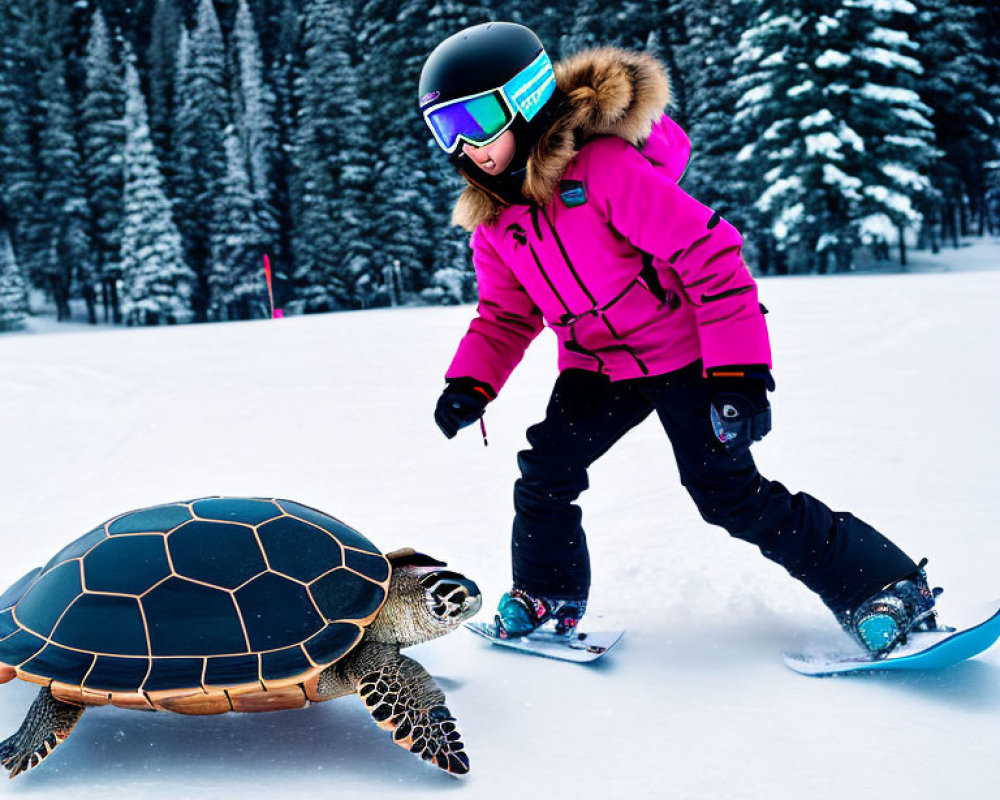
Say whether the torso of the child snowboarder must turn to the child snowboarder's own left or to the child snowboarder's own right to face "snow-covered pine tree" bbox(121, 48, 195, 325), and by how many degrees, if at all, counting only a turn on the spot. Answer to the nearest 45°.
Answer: approximately 90° to the child snowboarder's own right

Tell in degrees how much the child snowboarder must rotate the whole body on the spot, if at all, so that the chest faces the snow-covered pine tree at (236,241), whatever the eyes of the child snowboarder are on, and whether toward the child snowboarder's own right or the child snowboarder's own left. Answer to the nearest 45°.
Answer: approximately 90° to the child snowboarder's own right

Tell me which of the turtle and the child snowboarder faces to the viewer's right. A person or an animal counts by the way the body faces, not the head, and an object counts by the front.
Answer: the turtle

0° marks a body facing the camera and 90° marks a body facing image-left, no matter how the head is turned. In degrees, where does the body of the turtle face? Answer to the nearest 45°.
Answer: approximately 270°

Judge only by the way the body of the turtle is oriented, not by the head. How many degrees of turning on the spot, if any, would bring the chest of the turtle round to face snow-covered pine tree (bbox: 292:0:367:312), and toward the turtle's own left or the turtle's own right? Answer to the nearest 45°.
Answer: approximately 90° to the turtle's own left

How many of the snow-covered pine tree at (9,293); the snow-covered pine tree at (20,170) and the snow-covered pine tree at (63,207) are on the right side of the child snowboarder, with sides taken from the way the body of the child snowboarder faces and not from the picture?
3

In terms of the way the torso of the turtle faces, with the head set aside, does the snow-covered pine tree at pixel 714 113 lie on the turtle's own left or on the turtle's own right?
on the turtle's own left

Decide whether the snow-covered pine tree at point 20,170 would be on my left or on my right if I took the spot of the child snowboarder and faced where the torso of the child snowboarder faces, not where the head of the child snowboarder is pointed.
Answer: on my right

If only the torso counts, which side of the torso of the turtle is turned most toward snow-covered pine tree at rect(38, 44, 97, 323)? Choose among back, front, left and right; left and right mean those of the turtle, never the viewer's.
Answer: left

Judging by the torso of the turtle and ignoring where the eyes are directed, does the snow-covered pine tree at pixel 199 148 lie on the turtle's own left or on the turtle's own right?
on the turtle's own left

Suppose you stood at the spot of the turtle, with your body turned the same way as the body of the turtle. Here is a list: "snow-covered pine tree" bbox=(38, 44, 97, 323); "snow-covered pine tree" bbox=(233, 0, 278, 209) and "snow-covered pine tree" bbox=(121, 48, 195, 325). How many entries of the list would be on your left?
3

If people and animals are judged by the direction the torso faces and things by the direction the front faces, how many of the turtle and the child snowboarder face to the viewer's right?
1

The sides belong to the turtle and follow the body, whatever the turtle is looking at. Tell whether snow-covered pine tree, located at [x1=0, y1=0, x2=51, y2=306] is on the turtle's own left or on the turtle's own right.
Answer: on the turtle's own left
